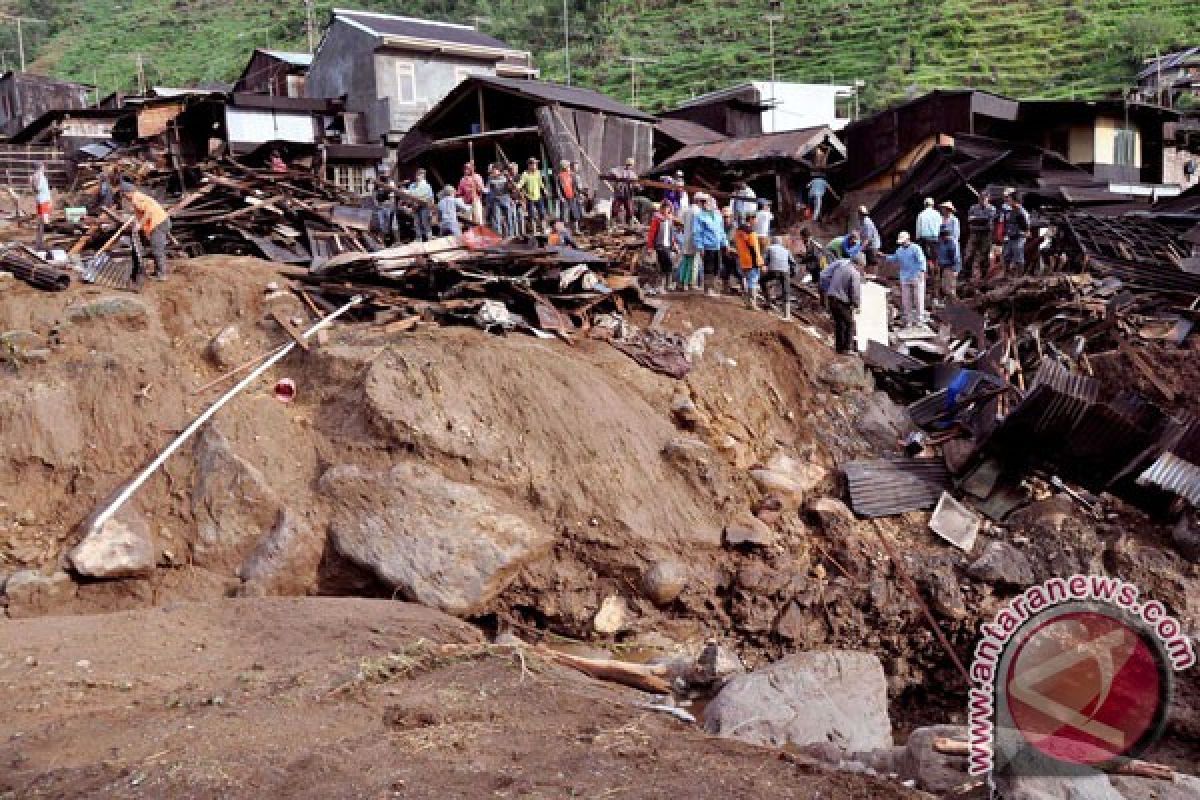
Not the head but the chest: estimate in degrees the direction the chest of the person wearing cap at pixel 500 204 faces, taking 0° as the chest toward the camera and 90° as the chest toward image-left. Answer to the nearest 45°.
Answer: approximately 0°

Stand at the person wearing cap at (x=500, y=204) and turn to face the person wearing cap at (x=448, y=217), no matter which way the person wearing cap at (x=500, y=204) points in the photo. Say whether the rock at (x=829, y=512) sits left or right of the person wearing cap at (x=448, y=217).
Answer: left

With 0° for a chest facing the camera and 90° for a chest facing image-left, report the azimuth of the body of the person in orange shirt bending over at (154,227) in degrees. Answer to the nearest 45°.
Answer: approximately 90°

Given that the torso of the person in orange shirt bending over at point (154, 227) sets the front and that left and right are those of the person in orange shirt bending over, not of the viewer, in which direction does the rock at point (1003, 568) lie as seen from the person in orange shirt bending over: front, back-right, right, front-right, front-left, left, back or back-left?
back-left

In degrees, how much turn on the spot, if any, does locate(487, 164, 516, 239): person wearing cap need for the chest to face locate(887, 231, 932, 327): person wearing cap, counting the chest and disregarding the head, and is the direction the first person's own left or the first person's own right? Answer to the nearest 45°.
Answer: approximately 45° to the first person's own left

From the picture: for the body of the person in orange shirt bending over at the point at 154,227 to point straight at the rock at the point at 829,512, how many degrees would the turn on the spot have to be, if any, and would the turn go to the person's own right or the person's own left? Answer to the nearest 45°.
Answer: approximately 135° to the person's own left

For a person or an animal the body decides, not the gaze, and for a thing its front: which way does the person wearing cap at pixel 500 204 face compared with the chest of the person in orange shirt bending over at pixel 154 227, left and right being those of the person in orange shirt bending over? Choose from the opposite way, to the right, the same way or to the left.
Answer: to the left

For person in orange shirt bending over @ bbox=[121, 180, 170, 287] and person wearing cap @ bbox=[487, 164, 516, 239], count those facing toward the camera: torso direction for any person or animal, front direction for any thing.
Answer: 1
